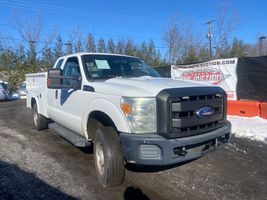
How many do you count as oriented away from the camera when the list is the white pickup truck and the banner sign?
0

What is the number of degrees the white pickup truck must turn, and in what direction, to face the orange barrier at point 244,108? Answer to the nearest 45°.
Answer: approximately 90° to its left

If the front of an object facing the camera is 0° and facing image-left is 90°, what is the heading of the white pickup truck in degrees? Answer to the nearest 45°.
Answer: approximately 315°

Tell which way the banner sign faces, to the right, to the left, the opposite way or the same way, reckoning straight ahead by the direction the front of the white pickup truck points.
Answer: to the right

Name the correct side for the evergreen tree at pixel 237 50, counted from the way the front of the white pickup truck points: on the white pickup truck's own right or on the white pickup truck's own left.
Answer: on the white pickup truck's own left

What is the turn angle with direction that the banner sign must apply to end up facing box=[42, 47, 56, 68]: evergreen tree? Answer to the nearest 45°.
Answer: approximately 90° to its right

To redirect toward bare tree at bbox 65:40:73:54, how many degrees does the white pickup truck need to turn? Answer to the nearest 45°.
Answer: approximately 135° to its left

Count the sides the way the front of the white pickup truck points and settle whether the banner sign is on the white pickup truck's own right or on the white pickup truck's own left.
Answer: on the white pickup truck's own left

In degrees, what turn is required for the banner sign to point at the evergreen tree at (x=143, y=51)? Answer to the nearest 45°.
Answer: approximately 135° to its right

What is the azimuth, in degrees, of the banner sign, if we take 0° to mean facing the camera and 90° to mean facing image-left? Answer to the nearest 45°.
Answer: approximately 45°

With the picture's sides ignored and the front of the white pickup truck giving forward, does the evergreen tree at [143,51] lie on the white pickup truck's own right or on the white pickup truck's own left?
on the white pickup truck's own left

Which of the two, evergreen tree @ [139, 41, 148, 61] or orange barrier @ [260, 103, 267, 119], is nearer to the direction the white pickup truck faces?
the orange barrier

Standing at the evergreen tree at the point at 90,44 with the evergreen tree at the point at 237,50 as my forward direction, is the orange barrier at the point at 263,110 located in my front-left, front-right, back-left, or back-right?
front-right

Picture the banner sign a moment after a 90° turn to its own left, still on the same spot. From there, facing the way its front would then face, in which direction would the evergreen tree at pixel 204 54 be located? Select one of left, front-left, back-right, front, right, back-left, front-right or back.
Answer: back-left

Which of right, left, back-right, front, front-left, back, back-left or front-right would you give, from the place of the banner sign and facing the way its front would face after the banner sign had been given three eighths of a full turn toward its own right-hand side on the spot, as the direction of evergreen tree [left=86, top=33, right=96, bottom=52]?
front-left

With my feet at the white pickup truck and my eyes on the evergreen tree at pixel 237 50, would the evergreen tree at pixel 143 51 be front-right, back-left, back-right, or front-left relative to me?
front-left

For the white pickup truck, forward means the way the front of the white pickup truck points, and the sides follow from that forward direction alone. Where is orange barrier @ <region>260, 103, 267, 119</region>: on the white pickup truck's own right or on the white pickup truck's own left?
on the white pickup truck's own left
